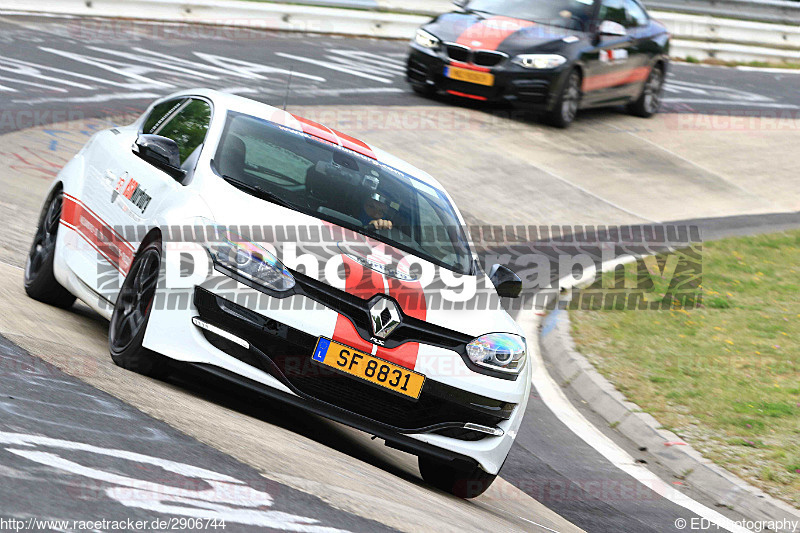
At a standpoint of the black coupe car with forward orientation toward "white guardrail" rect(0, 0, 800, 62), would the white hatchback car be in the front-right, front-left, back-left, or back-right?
back-left

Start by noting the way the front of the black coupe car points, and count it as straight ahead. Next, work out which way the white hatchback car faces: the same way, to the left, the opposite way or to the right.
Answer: to the left

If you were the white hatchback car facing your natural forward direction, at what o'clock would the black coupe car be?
The black coupe car is roughly at 8 o'clock from the white hatchback car.

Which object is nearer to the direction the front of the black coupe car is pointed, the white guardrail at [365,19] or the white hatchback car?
the white hatchback car

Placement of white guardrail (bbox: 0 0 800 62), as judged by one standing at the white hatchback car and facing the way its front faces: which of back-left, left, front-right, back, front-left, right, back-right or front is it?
back-left

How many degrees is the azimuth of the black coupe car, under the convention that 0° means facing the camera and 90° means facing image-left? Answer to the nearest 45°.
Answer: approximately 45°

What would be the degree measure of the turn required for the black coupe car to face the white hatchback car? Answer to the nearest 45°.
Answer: approximately 45° to its left

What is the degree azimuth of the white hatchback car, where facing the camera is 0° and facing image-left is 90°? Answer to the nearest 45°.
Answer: approximately 315°
